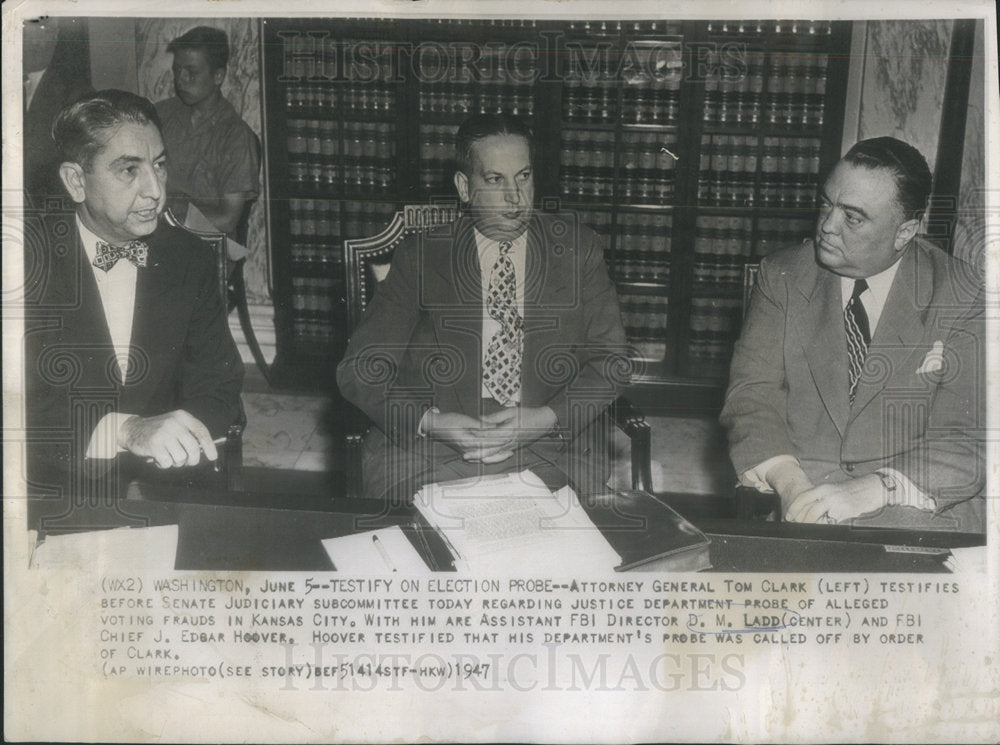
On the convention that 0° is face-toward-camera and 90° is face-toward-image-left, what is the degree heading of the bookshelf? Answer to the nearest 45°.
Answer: approximately 0°
